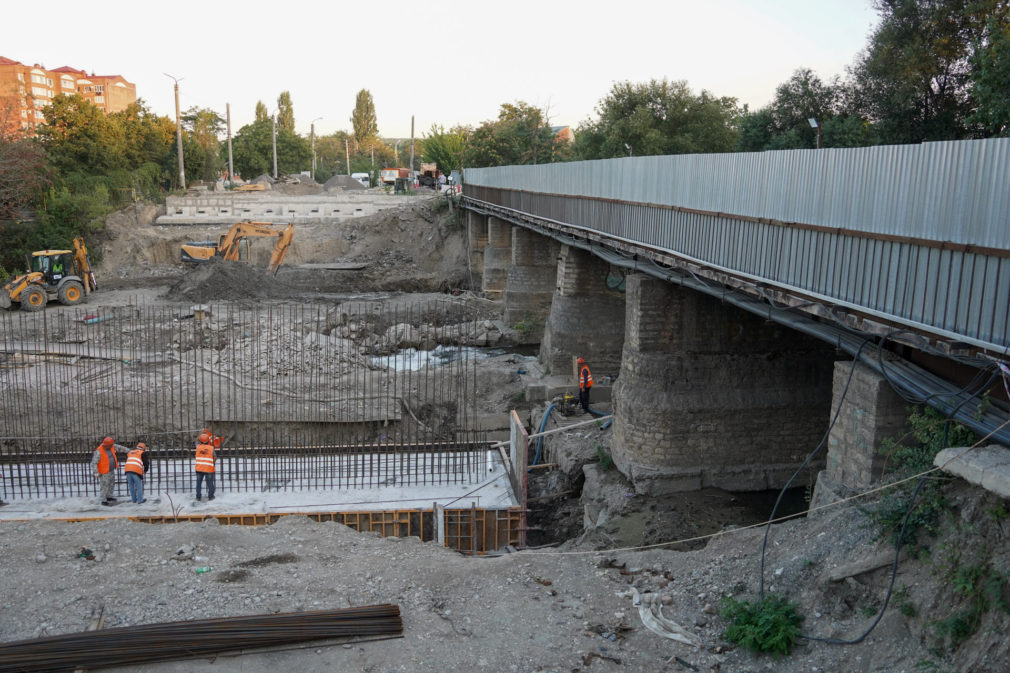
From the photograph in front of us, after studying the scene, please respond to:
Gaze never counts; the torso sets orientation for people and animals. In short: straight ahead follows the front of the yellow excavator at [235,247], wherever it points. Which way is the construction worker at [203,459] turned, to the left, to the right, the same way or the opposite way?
to the left

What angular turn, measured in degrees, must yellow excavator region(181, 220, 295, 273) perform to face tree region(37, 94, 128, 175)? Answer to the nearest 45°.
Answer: approximately 135° to its left

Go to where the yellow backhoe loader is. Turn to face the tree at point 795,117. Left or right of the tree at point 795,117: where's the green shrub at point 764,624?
right

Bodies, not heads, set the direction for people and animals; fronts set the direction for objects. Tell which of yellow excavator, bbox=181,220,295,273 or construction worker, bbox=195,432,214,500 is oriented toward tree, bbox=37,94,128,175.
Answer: the construction worker

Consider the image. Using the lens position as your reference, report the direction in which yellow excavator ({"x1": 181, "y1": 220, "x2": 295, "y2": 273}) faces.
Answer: facing to the right of the viewer

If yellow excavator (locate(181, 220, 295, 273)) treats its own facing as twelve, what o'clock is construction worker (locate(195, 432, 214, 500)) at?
The construction worker is roughly at 3 o'clock from the yellow excavator.

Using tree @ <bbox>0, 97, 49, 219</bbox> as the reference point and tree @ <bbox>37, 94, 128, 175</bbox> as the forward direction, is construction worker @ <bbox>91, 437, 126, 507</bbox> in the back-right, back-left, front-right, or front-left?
back-right

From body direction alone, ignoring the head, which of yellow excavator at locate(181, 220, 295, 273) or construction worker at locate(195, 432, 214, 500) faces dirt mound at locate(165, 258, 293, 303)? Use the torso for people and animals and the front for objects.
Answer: the construction worker

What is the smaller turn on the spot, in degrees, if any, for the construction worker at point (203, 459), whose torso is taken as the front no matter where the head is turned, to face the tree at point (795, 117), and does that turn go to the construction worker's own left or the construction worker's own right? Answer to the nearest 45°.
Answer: approximately 45° to the construction worker's own right

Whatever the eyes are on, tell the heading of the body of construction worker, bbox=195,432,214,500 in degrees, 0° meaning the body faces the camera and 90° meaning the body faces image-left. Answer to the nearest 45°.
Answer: approximately 180°

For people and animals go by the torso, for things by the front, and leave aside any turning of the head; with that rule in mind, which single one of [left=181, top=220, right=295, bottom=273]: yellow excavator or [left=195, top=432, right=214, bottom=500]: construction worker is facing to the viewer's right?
the yellow excavator

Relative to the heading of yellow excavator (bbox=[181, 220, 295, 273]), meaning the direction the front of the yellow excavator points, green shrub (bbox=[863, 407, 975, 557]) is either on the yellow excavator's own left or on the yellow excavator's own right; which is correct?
on the yellow excavator's own right

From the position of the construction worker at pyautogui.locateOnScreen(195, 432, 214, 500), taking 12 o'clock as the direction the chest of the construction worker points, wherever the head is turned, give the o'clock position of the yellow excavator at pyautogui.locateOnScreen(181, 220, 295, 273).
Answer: The yellow excavator is roughly at 12 o'clock from the construction worker.

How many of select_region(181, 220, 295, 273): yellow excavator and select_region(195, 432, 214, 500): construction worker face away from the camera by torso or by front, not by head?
1

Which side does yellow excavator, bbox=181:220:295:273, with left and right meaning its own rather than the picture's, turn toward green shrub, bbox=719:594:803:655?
right

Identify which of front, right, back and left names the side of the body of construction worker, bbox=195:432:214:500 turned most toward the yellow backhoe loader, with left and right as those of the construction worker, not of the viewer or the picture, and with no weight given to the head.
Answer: front
